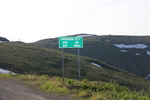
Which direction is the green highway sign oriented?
toward the camera
